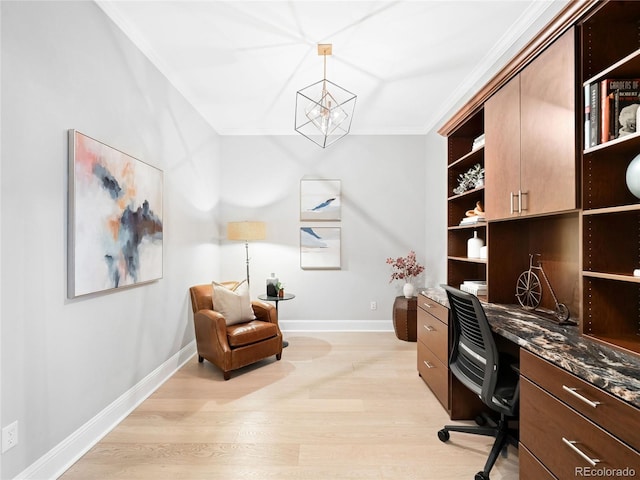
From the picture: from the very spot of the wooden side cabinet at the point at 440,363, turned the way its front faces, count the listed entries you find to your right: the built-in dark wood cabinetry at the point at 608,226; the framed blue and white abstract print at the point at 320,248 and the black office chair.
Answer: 1

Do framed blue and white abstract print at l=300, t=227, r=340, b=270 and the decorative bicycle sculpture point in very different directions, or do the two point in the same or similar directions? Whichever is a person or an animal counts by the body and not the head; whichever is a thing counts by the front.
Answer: very different directions

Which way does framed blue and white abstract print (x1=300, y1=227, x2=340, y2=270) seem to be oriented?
toward the camera

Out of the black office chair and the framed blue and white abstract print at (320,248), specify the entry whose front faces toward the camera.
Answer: the framed blue and white abstract print

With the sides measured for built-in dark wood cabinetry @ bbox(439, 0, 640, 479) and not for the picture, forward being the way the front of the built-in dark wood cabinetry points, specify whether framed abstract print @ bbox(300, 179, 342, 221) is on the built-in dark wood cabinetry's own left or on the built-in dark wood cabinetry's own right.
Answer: on the built-in dark wood cabinetry's own right

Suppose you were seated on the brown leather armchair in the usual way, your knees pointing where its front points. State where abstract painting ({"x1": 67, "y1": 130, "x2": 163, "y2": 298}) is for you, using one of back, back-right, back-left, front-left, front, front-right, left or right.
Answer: right

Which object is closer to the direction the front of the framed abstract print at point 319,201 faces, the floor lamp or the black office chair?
the black office chair

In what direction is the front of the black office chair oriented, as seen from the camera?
facing away from the viewer and to the right of the viewer

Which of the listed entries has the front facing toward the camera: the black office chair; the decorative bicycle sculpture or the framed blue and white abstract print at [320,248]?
the framed blue and white abstract print

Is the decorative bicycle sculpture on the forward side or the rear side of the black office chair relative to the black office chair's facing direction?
on the forward side

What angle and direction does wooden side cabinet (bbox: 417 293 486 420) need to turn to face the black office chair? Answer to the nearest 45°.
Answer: approximately 45° to its left

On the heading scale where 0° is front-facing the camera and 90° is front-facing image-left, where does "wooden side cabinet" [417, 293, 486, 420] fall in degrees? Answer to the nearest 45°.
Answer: approximately 45°

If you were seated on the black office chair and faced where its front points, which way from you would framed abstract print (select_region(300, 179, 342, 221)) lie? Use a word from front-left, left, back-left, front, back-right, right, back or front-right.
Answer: left

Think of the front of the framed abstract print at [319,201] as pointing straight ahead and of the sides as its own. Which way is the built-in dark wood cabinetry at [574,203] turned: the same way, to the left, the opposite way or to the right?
to the right

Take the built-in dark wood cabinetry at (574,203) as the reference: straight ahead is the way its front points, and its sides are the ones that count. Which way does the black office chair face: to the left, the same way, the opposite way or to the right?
the opposite way

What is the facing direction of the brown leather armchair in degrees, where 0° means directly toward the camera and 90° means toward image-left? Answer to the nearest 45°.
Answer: approximately 315°

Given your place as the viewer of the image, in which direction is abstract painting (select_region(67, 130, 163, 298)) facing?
facing the viewer and to the right of the viewer

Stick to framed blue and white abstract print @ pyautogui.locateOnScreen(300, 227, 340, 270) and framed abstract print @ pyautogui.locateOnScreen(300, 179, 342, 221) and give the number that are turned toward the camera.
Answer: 2

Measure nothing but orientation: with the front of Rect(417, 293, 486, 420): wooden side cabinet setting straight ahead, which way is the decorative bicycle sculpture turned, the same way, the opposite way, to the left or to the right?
to the right

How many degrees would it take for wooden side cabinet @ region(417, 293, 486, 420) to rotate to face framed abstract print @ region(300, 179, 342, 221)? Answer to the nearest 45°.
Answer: approximately 90° to its right
